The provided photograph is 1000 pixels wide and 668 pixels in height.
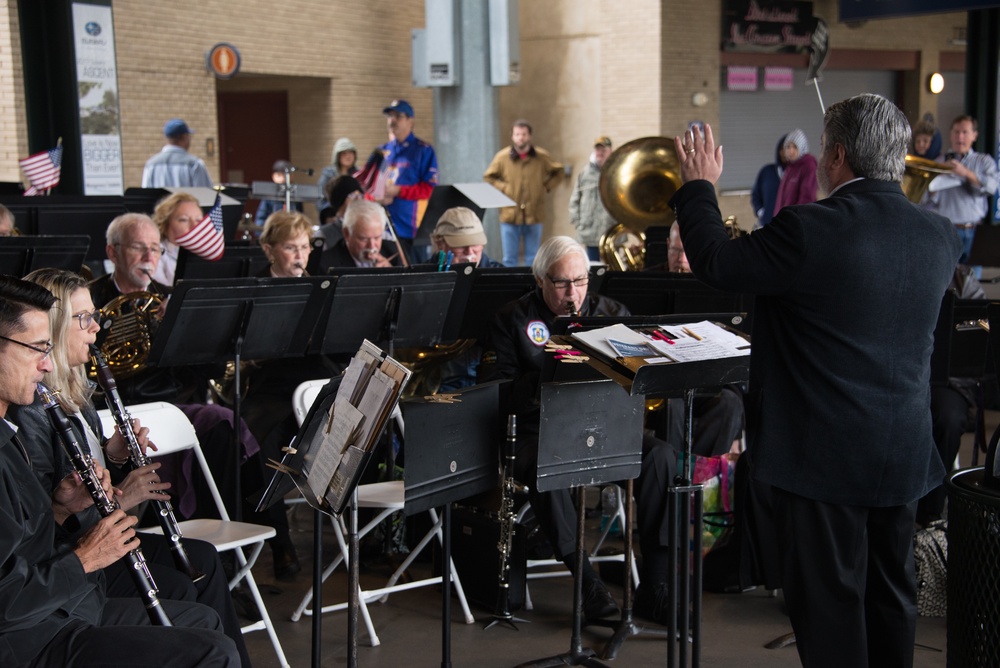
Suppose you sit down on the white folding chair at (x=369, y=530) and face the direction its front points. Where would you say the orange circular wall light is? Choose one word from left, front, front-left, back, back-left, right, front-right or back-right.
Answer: back-left

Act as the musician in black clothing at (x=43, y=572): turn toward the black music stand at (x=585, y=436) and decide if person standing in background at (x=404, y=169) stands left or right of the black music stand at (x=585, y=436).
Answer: left

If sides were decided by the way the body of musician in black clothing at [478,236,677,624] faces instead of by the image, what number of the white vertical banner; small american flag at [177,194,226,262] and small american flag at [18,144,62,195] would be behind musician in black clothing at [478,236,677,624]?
3

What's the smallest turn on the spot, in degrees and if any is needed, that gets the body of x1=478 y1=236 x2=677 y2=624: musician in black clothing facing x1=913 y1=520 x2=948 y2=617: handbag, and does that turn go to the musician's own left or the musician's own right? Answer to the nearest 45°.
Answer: approximately 45° to the musician's own left

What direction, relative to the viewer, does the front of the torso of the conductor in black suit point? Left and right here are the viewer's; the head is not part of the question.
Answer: facing away from the viewer and to the left of the viewer

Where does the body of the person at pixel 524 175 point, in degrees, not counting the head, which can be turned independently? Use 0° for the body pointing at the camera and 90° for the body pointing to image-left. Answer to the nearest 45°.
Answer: approximately 0°

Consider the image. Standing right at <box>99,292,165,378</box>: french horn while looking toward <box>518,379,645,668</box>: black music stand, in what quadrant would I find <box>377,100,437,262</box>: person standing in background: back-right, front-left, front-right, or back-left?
back-left

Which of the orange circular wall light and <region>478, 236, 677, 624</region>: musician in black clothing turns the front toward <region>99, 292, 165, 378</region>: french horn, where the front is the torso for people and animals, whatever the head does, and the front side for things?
the orange circular wall light

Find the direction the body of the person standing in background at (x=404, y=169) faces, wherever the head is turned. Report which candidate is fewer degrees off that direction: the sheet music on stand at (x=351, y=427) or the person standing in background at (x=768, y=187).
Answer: the sheet music on stand

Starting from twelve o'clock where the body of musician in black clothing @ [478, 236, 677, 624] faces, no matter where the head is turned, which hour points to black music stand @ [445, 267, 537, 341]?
The black music stand is roughly at 7 o'clock from the musician in black clothing.
